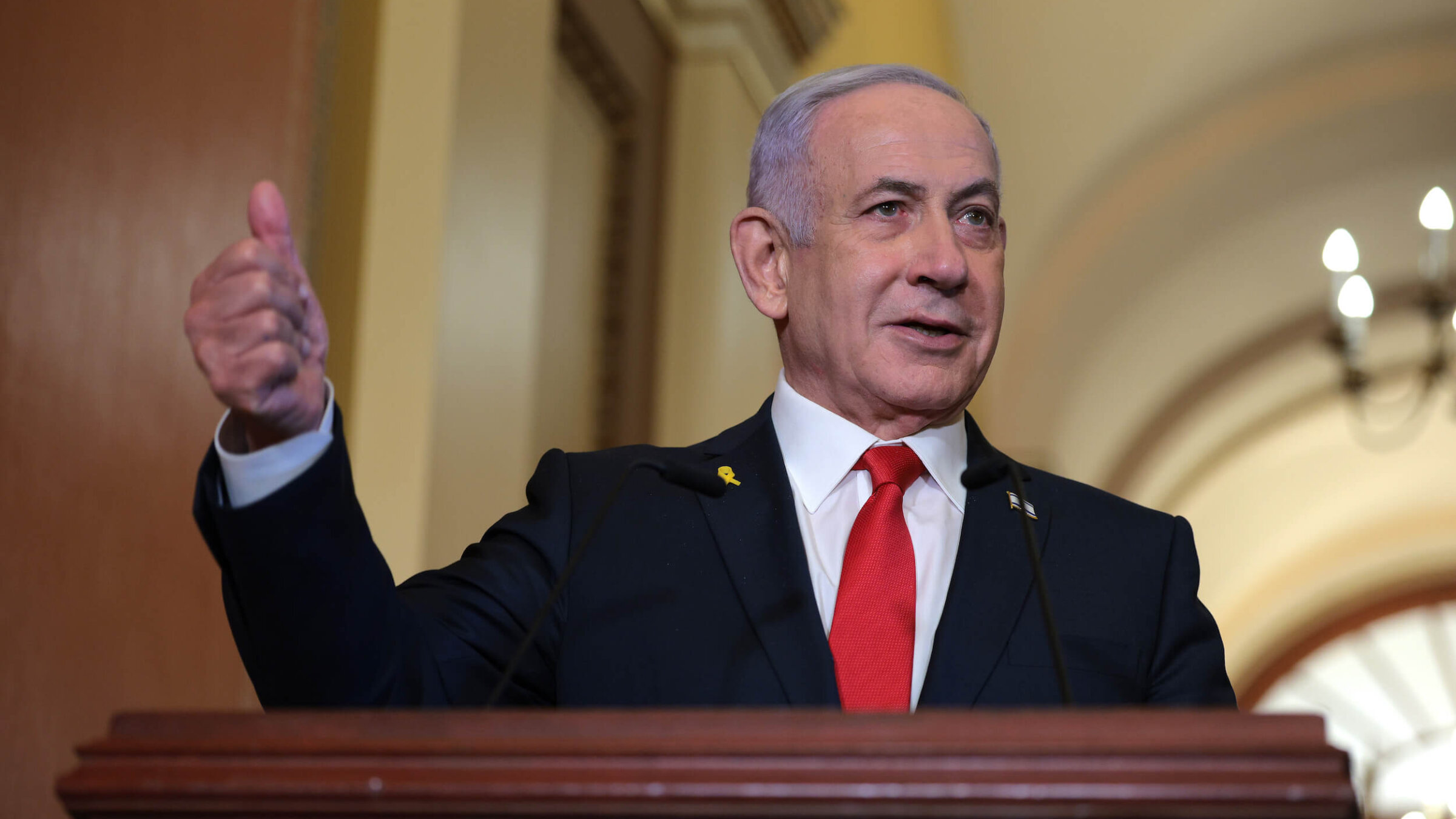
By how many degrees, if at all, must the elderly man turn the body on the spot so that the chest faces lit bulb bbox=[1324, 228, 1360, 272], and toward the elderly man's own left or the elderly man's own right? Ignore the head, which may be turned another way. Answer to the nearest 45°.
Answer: approximately 135° to the elderly man's own left

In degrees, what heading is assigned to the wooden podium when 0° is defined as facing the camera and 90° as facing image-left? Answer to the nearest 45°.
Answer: approximately 0°

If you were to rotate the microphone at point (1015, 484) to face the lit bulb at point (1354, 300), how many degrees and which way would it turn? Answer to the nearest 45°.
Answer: approximately 90° to its right

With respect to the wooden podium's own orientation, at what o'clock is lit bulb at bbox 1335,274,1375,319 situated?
The lit bulb is roughly at 7 o'clock from the wooden podium.

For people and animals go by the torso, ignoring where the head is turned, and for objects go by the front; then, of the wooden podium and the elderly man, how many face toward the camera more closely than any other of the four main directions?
2

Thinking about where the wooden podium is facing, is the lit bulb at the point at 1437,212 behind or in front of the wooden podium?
behind

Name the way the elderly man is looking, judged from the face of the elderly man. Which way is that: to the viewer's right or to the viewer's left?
to the viewer's right

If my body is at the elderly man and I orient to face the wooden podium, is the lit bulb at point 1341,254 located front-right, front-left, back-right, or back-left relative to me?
back-left
